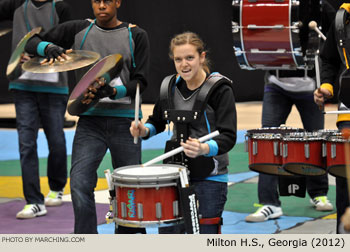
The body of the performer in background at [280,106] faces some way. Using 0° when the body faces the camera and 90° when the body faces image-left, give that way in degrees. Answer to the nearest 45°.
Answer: approximately 0°

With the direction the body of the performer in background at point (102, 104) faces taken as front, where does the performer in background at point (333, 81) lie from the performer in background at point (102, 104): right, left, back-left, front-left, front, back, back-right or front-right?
left

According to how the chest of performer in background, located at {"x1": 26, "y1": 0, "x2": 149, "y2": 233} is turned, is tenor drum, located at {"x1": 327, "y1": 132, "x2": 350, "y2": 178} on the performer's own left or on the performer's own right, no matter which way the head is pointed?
on the performer's own left

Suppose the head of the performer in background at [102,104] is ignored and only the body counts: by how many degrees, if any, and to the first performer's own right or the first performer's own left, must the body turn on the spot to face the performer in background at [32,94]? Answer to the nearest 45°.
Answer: approximately 180°

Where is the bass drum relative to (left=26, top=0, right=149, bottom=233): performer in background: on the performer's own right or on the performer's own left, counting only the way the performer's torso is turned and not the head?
on the performer's own left

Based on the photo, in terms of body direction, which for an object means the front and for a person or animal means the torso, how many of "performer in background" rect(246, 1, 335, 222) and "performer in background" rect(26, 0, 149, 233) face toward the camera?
2

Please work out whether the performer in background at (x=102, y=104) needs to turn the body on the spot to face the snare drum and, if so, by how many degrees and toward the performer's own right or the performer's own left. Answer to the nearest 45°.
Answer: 0° — they already face it

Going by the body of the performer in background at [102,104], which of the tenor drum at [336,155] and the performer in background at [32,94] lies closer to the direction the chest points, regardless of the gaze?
the tenor drum

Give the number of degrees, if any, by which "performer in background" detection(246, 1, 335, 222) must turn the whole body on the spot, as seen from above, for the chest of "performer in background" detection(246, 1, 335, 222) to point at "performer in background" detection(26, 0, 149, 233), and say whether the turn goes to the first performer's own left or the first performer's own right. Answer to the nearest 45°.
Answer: approximately 45° to the first performer's own right
